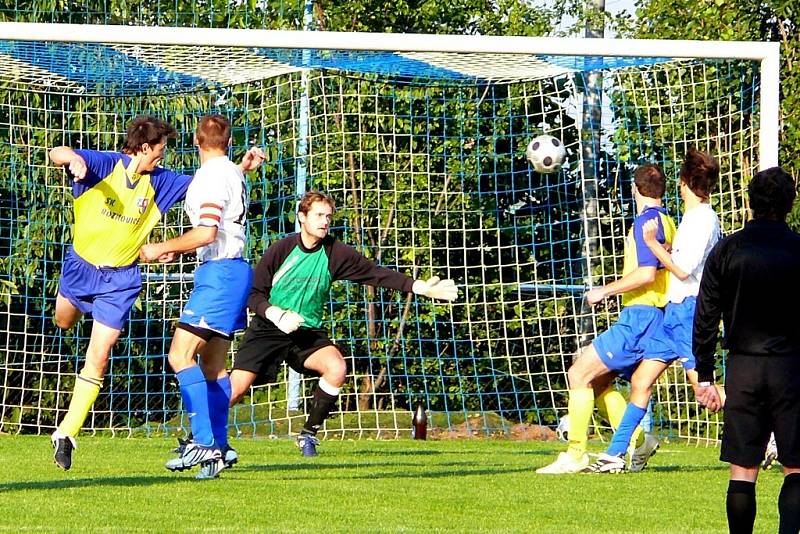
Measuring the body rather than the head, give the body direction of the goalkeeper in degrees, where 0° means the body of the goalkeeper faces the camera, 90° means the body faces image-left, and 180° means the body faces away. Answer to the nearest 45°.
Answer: approximately 315°

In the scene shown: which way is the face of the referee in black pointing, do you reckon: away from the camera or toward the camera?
away from the camera

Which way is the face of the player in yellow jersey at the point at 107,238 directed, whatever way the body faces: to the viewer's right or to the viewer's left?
to the viewer's right

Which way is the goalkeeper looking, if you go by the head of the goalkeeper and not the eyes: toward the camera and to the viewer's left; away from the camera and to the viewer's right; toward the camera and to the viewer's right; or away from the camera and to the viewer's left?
toward the camera and to the viewer's right

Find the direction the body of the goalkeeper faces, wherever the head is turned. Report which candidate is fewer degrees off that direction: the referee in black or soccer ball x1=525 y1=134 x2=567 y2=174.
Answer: the referee in black

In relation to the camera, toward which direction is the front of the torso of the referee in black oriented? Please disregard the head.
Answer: away from the camera
